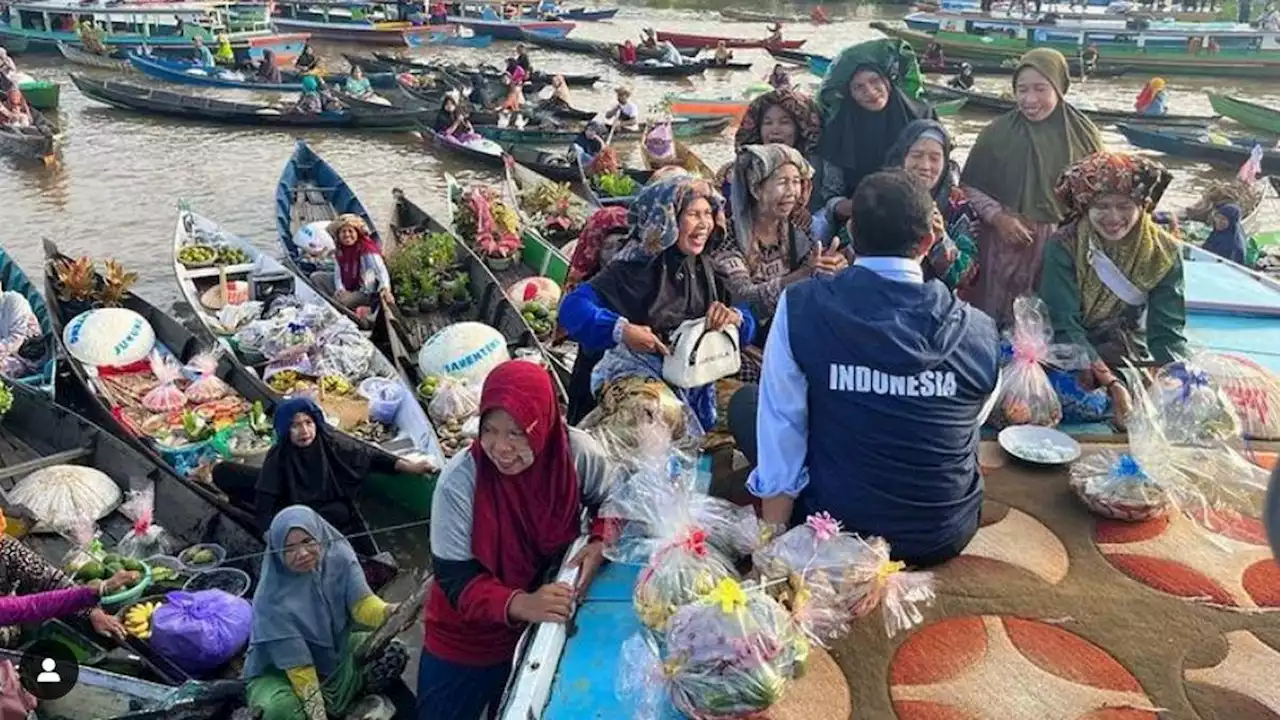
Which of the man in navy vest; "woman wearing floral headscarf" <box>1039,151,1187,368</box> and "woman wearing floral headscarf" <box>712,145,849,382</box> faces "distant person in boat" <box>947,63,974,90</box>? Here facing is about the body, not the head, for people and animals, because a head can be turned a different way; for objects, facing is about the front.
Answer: the man in navy vest

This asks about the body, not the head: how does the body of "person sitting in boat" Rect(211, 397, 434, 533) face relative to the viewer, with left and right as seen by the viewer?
facing the viewer

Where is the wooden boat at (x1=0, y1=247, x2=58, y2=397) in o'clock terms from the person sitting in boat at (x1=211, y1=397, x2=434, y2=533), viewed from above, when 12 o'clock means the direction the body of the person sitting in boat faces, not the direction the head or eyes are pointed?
The wooden boat is roughly at 5 o'clock from the person sitting in boat.

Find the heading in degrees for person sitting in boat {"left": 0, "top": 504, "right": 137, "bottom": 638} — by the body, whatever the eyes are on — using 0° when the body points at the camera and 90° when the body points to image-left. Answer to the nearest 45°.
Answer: approximately 270°

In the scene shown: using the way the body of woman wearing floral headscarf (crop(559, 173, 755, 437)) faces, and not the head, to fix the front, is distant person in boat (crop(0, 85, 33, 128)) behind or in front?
behind

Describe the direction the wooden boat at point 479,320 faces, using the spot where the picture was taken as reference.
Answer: facing away from the viewer and to the left of the viewer

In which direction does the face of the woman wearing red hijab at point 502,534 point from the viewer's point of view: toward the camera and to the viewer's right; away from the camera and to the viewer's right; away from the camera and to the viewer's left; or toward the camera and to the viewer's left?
toward the camera and to the viewer's left

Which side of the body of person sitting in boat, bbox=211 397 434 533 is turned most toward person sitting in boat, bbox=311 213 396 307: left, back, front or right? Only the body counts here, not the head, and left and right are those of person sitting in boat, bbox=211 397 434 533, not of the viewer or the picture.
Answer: back
